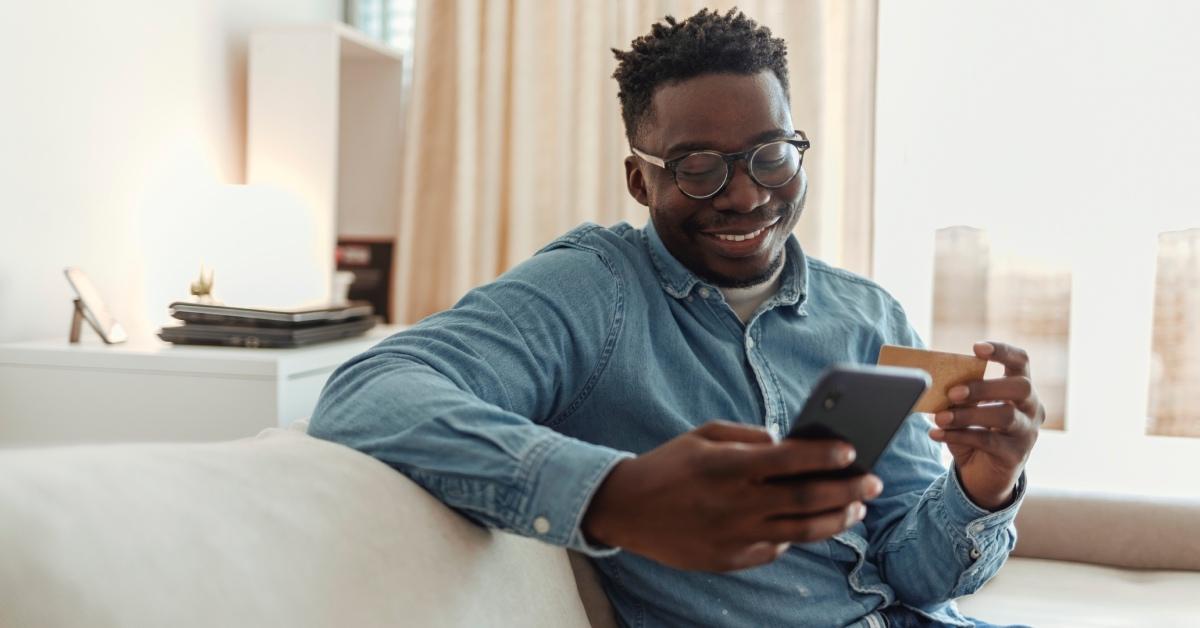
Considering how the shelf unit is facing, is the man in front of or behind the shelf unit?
in front

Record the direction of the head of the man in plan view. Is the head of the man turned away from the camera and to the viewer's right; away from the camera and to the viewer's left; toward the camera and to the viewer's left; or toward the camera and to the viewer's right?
toward the camera and to the viewer's right

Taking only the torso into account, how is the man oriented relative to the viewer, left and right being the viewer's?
facing the viewer and to the right of the viewer

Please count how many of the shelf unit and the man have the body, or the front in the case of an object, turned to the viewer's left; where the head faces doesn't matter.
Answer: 0
